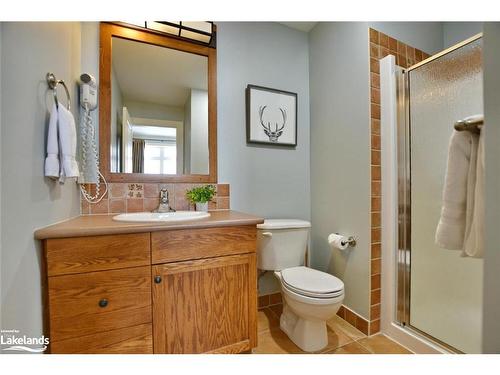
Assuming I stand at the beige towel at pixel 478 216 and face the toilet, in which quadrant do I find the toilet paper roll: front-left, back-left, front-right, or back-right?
front-right

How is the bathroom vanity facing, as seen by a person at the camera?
facing the viewer

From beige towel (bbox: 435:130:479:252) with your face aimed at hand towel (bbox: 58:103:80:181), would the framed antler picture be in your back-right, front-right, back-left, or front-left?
front-right

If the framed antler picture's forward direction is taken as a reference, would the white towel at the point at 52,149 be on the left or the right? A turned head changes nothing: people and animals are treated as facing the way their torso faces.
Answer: on its right

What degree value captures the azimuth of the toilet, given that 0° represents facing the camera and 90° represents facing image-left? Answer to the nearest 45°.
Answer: approximately 315°

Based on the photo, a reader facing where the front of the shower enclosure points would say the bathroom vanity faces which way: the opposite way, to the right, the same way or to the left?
to the left

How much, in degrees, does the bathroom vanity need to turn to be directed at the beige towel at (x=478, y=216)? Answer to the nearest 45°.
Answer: approximately 45° to its left

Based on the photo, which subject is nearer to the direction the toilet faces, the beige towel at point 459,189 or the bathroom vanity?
the beige towel

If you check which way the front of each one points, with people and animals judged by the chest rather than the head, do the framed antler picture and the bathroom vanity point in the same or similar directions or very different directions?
same or similar directions

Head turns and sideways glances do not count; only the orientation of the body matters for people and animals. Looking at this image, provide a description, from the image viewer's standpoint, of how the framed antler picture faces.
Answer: facing the viewer and to the right of the viewer

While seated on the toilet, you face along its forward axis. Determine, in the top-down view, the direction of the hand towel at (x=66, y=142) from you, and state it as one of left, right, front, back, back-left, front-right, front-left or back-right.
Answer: right

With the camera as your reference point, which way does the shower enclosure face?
facing the viewer and to the left of the viewer

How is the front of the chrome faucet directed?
toward the camera
